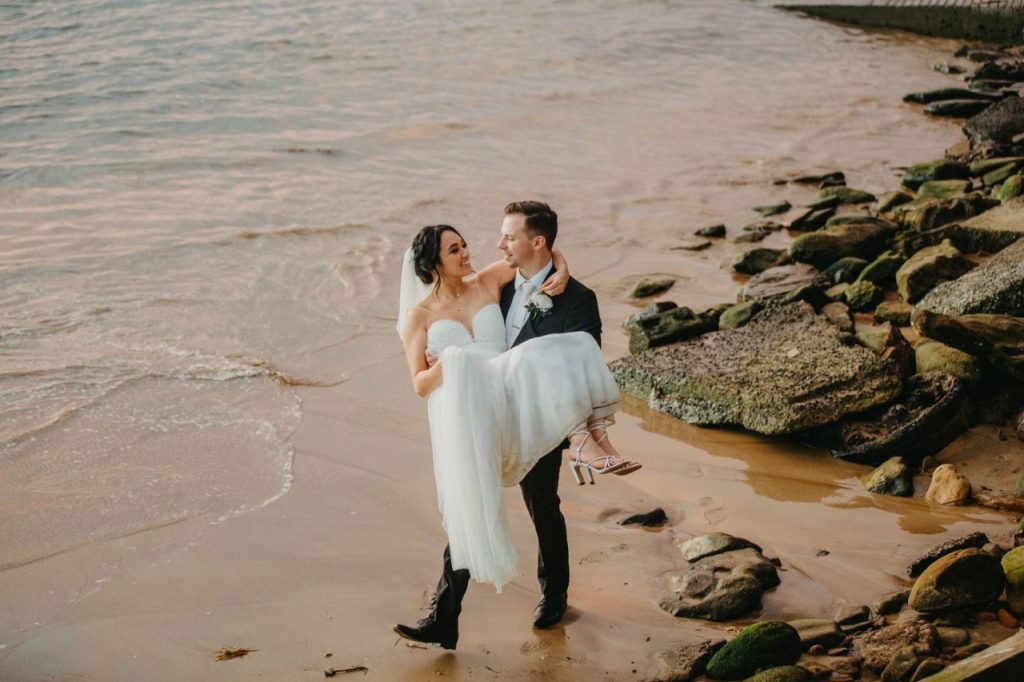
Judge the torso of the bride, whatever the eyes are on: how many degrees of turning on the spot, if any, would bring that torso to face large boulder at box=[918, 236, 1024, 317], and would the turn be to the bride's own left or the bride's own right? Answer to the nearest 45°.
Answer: approximately 90° to the bride's own left

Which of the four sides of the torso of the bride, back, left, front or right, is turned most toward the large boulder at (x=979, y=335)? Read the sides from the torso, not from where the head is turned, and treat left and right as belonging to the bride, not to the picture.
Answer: left

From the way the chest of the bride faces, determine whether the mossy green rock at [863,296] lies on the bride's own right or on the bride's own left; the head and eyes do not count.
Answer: on the bride's own left

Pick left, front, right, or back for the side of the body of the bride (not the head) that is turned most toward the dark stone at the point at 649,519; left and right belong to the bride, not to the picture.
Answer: left

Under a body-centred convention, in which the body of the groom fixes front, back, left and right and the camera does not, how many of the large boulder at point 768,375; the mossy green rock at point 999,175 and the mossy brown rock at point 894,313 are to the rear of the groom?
3

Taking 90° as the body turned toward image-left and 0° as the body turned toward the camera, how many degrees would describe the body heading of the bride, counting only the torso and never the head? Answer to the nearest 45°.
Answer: approximately 315°

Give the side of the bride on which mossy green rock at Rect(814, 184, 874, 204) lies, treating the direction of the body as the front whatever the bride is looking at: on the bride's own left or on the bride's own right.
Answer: on the bride's own left

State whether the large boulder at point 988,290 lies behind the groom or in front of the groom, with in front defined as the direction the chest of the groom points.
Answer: behind

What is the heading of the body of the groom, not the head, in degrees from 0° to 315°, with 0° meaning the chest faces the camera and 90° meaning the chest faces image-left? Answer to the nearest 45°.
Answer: approximately 45°

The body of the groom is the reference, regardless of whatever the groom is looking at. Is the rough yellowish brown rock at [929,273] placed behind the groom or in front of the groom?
behind

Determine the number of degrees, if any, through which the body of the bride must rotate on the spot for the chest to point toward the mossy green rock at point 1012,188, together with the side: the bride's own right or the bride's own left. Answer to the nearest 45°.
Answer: approximately 90° to the bride's own left

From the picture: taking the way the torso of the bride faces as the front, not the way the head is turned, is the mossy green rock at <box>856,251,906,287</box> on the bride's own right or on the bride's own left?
on the bride's own left
